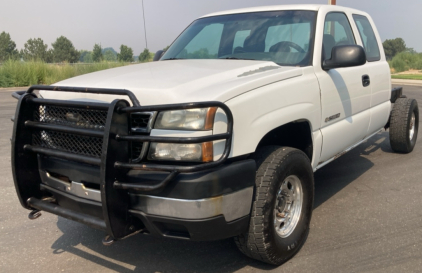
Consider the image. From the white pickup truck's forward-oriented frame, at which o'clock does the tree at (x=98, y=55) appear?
The tree is roughly at 4 o'clock from the white pickup truck.

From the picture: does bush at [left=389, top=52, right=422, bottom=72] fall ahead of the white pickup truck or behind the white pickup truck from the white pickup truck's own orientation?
behind
